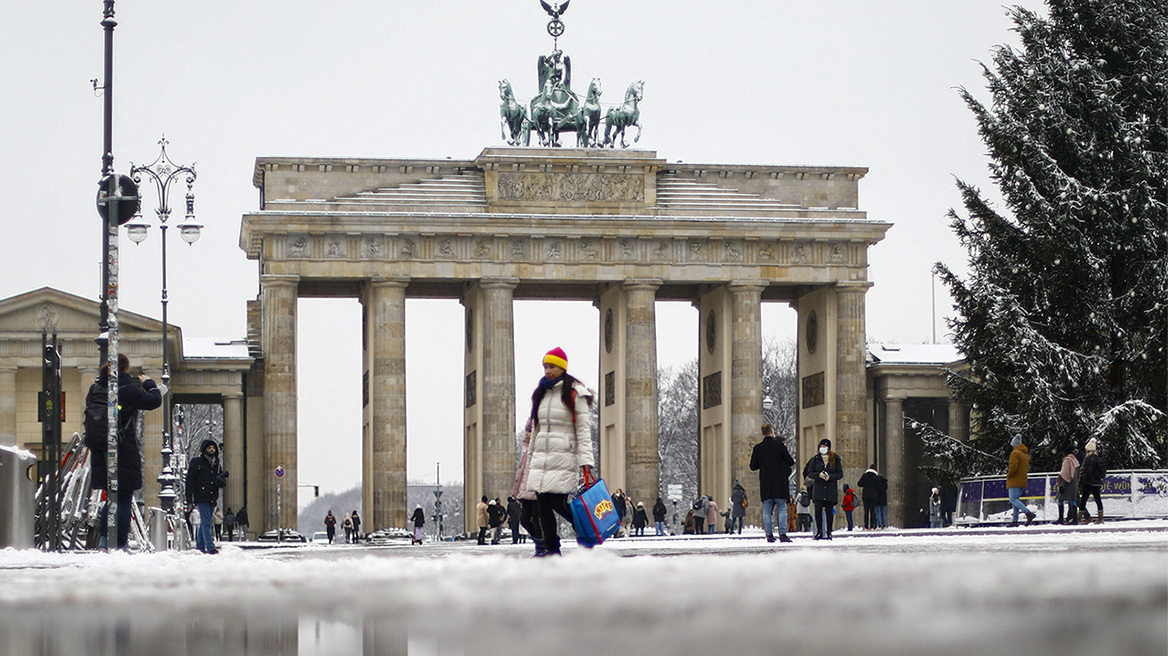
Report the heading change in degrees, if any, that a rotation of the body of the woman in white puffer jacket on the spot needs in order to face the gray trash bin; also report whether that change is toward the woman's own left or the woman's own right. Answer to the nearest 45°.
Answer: approximately 90° to the woman's own right

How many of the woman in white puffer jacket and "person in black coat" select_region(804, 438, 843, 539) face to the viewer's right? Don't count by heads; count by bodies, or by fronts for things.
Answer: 0

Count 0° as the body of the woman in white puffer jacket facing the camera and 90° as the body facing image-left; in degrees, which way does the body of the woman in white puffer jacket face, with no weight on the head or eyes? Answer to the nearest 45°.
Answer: approximately 45°

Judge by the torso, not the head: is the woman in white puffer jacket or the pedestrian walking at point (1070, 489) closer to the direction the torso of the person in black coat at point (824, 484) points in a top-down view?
the woman in white puffer jacket

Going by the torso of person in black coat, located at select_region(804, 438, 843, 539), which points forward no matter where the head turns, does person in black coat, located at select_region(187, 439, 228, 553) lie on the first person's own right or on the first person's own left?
on the first person's own right

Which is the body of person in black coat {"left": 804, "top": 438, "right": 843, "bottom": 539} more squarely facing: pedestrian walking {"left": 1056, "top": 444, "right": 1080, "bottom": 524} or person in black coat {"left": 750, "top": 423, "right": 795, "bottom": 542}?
the person in black coat

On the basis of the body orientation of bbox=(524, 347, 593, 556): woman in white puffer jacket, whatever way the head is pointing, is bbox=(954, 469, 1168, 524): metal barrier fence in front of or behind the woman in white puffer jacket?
behind

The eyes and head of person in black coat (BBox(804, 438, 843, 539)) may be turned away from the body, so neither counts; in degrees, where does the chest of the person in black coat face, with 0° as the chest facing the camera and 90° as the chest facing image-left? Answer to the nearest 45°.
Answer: approximately 0°
